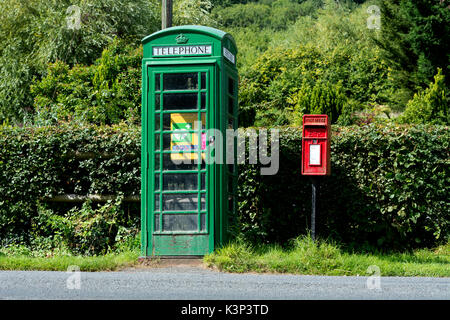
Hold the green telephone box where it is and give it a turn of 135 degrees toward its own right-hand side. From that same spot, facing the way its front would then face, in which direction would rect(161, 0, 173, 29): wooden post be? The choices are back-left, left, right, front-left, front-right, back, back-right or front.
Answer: front-right

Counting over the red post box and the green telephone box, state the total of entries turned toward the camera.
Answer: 2

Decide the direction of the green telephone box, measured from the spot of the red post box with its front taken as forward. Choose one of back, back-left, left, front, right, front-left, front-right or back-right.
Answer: right

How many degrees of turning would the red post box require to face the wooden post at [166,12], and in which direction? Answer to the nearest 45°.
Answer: approximately 135° to its right

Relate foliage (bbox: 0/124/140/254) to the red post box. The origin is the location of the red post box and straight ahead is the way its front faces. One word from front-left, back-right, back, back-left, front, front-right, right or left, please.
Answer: right

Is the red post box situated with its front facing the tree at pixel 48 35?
no

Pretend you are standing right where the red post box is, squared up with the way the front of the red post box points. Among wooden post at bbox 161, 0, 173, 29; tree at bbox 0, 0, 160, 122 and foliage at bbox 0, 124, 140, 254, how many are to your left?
0

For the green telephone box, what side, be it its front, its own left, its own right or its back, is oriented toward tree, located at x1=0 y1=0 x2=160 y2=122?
back

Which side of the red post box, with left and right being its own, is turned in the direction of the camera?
front

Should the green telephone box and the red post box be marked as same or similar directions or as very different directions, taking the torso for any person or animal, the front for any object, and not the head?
same or similar directions

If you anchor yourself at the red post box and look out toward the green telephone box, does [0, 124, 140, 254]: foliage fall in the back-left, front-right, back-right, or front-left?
front-right

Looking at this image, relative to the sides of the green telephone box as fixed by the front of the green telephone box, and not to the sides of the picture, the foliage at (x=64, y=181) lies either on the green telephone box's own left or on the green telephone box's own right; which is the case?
on the green telephone box's own right

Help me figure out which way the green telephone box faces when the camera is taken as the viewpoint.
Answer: facing the viewer
